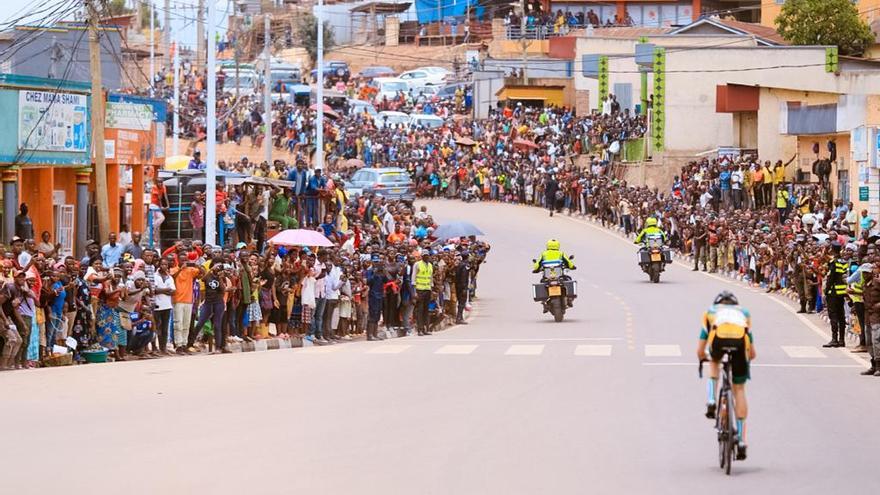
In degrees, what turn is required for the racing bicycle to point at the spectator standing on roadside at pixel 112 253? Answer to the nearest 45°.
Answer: approximately 45° to its left

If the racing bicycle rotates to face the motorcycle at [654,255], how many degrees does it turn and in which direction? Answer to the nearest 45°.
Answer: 0° — it already faces it

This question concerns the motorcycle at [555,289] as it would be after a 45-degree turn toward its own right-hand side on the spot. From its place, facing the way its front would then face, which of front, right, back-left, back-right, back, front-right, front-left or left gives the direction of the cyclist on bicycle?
back-right

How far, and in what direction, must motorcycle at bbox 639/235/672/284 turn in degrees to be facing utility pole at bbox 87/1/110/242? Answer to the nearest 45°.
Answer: approximately 135° to its left

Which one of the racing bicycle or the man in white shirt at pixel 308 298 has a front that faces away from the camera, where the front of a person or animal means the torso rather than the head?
the racing bicycle

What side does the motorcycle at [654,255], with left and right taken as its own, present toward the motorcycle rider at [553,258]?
back

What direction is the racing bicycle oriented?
away from the camera

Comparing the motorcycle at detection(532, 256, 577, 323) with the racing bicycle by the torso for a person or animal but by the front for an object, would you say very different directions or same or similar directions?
same or similar directions

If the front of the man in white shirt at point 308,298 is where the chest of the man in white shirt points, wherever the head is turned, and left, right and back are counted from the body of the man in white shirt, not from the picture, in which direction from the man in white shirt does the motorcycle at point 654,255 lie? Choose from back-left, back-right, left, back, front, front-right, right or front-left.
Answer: left

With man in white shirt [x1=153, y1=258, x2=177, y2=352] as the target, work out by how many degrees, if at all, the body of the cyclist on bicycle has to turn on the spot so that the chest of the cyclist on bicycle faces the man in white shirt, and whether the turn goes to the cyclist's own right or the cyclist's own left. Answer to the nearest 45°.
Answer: approximately 45° to the cyclist's own left

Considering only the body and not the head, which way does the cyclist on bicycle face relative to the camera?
away from the camera

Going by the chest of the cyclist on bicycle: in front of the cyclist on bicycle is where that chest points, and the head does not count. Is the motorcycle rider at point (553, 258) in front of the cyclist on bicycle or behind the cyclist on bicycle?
in front

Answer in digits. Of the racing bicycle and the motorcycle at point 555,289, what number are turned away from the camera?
2

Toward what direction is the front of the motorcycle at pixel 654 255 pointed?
away from the camera

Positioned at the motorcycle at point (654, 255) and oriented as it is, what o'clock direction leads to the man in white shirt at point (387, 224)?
The man in white shirt is roughly at 9 o'clock from the motorcycle.

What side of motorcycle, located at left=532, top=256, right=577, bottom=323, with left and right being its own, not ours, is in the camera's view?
back

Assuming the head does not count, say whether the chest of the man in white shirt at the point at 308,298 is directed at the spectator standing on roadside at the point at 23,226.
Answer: no

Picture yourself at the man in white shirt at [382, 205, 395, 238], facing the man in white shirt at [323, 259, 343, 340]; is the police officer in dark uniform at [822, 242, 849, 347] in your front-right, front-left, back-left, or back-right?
front-left

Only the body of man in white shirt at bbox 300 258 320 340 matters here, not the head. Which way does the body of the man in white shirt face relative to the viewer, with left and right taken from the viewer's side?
facing the viewer and to the right of the viewer
